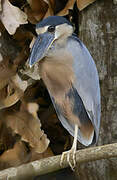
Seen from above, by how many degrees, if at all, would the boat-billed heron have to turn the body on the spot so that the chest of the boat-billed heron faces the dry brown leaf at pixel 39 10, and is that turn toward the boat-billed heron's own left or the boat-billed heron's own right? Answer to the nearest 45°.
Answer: approximately 135° to the boat-billed heron's own right

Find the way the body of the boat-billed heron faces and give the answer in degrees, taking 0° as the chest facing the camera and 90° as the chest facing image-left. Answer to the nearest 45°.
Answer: approximately 45°

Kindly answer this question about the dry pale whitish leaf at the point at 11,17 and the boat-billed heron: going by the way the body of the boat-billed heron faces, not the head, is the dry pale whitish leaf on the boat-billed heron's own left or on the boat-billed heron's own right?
on the boat-billed heron's own right

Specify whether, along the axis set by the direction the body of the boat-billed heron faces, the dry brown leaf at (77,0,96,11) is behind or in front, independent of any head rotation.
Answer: behind
